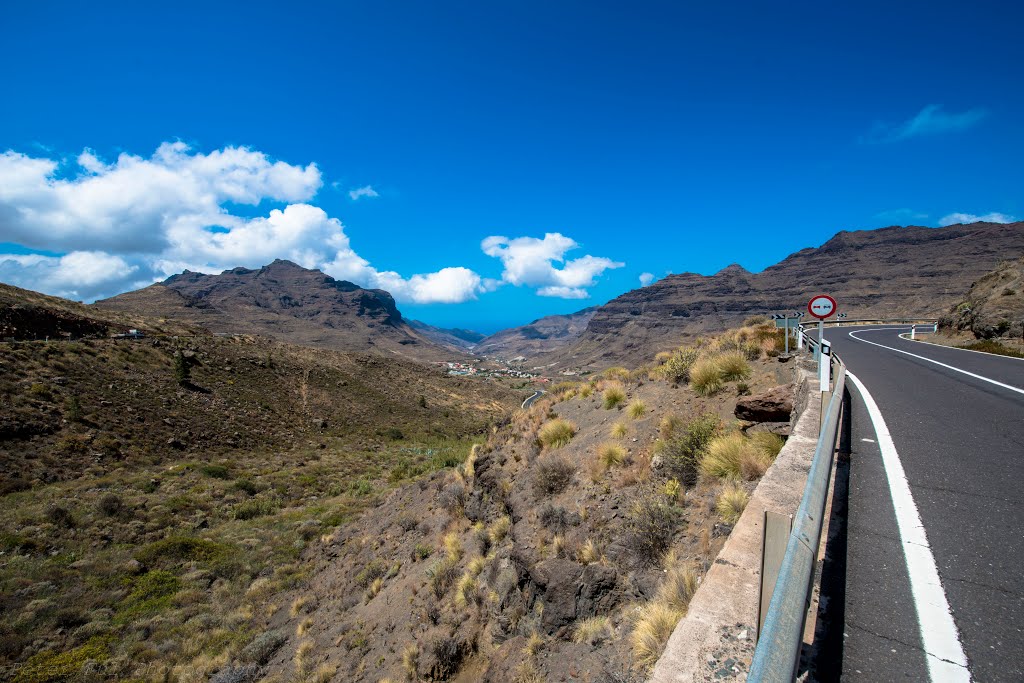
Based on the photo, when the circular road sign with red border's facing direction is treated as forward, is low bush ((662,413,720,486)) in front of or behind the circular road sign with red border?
in front

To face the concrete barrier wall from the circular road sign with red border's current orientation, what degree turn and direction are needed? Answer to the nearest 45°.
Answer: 0° — it already faces it

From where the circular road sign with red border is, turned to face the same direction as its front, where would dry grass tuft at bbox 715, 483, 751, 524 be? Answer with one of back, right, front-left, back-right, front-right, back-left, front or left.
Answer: front

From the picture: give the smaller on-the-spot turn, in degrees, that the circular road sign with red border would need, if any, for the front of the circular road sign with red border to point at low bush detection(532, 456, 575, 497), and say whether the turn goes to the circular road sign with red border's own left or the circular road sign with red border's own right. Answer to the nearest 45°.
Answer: approximately 45° to the circular road sign with red border's own right

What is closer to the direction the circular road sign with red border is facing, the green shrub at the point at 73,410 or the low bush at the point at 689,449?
the low bush

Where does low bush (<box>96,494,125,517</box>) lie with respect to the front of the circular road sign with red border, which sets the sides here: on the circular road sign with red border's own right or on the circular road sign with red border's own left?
on the circular road sign with red border's own right

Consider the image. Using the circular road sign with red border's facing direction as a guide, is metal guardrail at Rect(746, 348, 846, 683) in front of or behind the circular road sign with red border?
in front

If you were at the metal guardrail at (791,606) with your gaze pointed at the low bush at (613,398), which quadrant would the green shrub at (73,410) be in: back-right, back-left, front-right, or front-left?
front-left

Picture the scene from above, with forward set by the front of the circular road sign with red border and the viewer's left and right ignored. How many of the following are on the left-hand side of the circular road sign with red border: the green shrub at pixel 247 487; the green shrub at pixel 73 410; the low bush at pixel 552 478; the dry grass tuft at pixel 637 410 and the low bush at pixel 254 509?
0

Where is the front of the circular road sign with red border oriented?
toward the camera

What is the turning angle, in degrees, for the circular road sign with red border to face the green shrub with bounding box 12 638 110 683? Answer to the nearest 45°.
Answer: approximately 45° to its right

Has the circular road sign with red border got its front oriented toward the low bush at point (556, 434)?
no

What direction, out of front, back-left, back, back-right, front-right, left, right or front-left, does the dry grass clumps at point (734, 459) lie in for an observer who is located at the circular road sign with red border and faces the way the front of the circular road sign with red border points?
front

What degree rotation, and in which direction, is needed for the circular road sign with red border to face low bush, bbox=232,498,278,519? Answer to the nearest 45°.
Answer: approximately 90° to its right

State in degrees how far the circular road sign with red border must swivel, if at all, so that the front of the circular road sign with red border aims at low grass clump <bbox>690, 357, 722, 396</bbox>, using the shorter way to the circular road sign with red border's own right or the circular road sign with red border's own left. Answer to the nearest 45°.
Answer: approximately 90° to the circular road sign with red border's own right
